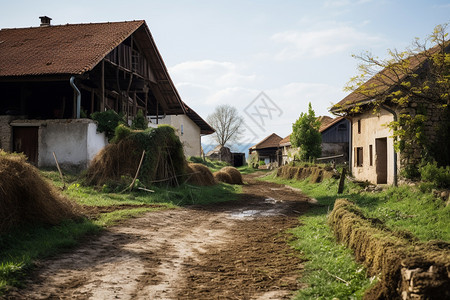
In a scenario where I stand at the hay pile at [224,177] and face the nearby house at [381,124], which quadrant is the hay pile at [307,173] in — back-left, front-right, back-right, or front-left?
front-left

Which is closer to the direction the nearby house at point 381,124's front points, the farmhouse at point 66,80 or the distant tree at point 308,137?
the farmhouse

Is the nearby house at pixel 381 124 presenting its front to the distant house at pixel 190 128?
no

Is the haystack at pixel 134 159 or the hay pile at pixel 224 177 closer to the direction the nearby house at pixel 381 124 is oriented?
the haystack

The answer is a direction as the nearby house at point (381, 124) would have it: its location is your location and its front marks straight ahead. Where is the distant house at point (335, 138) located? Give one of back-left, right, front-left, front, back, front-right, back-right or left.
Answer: back-right

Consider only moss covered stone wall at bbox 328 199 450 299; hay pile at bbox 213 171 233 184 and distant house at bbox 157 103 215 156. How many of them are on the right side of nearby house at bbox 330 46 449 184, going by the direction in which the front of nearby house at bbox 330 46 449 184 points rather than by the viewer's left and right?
2

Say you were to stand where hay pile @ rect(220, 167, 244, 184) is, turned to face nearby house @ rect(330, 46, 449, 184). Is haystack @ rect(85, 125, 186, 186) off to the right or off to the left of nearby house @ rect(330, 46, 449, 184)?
right

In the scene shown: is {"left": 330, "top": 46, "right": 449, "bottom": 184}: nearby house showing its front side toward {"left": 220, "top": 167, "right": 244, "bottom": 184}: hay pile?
no

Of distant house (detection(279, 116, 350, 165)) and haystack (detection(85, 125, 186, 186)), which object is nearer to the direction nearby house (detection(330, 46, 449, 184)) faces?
the haystack

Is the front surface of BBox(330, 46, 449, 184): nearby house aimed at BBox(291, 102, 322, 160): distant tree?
no

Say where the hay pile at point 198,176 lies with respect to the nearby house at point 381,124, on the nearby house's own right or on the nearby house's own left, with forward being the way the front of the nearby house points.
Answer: on the nearby house's own right

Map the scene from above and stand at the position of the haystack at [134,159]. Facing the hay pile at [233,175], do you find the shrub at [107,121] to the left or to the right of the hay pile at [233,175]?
left

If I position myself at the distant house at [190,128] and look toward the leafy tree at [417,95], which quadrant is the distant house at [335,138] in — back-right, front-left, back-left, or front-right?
front-left

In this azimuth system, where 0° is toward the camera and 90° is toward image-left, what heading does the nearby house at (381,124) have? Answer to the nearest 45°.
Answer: approximately 45°

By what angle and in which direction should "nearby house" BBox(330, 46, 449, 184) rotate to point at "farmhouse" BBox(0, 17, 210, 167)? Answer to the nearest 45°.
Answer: approximately 45° to its right
